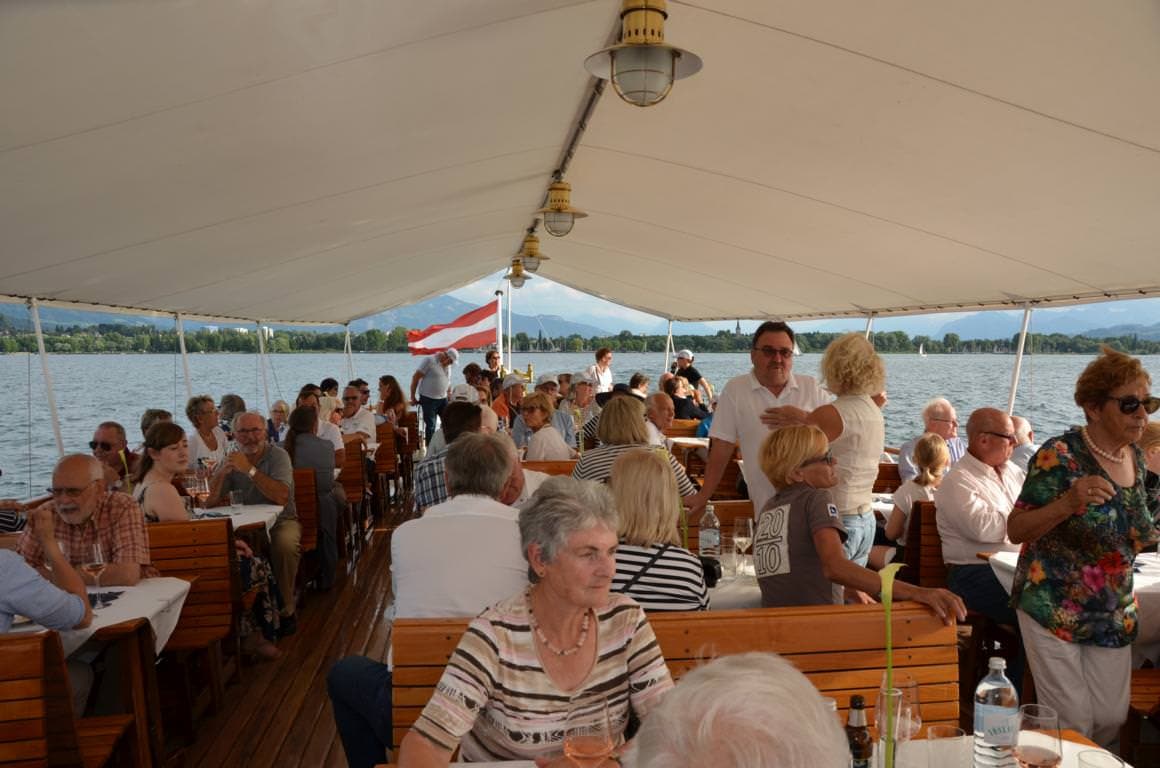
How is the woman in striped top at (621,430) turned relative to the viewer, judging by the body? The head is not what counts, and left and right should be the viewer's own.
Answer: facing away from the viewer

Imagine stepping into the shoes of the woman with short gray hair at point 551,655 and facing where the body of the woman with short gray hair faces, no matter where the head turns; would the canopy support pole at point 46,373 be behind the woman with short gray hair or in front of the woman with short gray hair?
behind

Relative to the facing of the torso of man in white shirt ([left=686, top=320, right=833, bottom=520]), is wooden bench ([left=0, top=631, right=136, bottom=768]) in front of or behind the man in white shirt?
in front

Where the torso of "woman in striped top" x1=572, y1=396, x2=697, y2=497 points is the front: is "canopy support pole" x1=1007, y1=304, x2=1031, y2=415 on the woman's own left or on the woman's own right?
on the woman's own right

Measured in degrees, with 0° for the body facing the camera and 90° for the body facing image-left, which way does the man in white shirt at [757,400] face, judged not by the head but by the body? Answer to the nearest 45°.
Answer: approximately 0°

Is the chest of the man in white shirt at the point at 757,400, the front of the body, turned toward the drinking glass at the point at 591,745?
yes

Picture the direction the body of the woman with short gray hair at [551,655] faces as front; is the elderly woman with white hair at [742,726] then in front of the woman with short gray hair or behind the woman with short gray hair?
in front

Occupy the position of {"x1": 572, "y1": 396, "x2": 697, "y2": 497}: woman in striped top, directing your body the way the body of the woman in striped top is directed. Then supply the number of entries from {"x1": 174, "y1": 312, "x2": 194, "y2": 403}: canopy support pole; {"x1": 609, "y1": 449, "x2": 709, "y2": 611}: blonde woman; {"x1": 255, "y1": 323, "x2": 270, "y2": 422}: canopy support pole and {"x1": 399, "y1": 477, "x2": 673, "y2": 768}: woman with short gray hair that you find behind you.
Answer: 2

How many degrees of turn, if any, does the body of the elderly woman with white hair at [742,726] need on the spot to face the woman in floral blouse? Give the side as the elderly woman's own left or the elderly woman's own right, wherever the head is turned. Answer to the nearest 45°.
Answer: approximately 45° to the elderly woman's own right

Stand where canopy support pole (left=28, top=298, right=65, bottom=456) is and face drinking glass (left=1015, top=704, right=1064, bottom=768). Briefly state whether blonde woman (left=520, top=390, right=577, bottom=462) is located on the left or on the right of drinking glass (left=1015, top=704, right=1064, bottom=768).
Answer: left

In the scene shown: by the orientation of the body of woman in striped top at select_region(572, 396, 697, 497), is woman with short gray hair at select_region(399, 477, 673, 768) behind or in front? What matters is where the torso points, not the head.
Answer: behind

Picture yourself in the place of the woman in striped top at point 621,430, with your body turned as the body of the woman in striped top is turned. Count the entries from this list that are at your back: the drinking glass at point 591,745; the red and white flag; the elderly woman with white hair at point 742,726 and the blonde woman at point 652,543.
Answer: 3

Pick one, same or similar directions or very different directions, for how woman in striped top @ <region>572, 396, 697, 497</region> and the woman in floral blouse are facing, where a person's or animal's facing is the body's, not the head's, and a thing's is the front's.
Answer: very different directions

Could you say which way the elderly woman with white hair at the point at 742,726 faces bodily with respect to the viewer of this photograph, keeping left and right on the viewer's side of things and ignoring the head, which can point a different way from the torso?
facing away from the viewer

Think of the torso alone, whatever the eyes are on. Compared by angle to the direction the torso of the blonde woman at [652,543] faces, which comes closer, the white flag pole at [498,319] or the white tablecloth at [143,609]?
the white flag pole

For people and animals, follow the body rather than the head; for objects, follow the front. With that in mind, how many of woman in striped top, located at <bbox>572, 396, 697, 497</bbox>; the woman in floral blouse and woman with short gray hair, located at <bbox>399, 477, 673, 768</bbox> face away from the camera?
1
